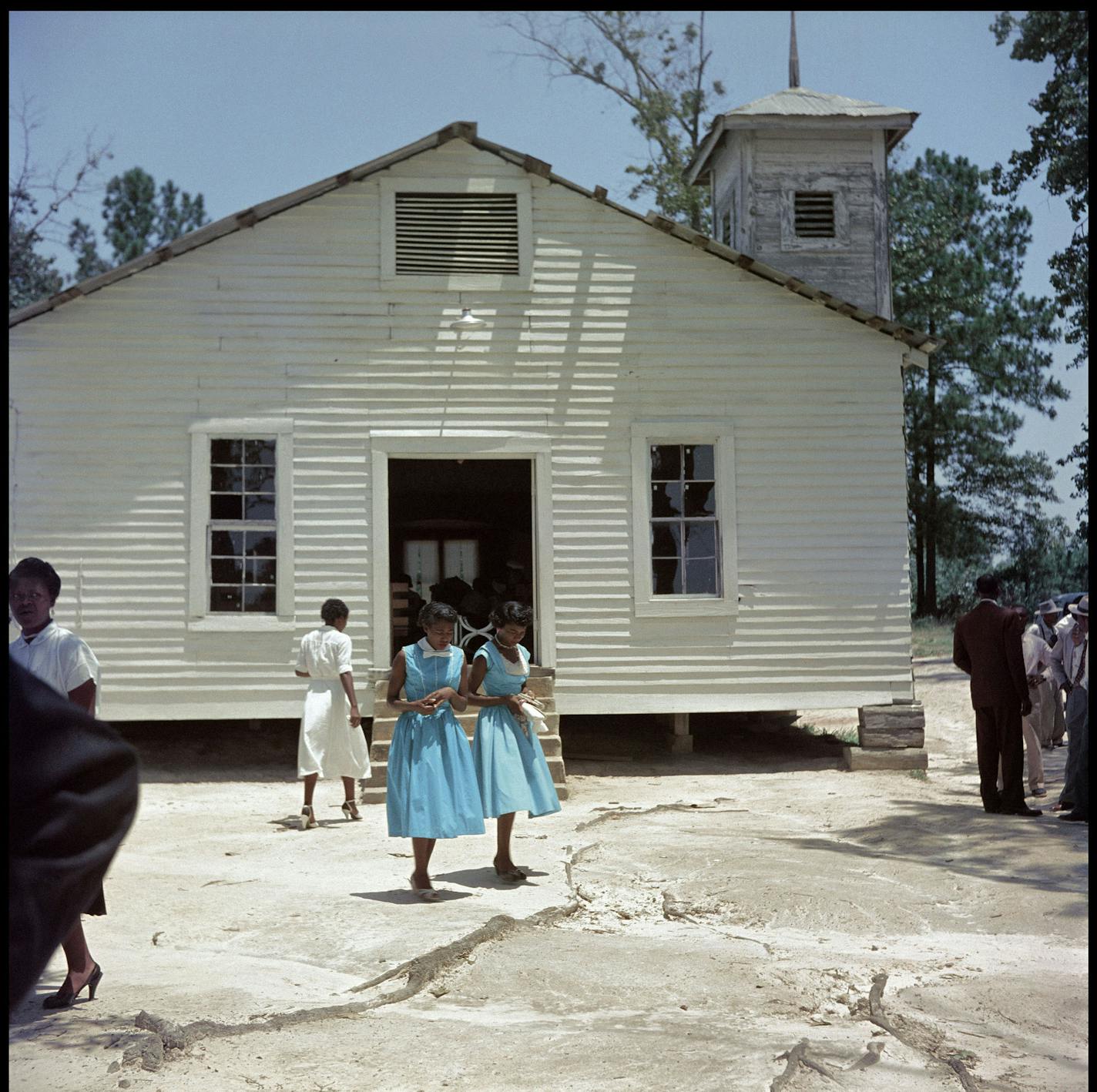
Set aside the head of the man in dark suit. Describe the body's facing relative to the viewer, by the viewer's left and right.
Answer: facing away from the viewer

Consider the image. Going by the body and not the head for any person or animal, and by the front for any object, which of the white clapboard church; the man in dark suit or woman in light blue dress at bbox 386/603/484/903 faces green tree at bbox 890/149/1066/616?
the man in dark suit

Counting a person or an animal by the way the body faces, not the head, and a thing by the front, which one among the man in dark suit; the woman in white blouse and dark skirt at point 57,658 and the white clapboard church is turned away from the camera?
the man in dark suit

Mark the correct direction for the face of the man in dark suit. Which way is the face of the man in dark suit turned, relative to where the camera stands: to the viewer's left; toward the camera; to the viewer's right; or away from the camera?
away from the camera

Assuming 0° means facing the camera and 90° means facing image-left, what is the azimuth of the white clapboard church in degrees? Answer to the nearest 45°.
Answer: approximately 0°

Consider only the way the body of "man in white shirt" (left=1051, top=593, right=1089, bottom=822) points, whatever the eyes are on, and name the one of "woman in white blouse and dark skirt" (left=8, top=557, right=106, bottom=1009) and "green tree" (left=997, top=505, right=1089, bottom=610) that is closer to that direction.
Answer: the woman in white blouse and dark skirt

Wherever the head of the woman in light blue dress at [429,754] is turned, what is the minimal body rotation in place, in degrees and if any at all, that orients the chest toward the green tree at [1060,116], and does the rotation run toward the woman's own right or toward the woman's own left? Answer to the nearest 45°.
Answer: approximately 135° to the woman's own left

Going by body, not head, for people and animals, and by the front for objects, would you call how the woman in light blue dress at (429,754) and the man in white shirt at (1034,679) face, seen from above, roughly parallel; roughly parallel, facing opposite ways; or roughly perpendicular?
roughly perpendicular

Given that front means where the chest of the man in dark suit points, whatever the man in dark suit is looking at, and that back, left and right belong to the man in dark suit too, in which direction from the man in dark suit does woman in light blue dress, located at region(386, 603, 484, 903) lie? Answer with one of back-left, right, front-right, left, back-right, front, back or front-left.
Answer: back-left

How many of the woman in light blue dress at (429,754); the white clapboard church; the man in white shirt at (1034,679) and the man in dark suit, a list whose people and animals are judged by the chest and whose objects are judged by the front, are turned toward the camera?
2

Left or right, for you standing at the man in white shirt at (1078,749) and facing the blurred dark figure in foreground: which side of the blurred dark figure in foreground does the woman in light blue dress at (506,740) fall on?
right
